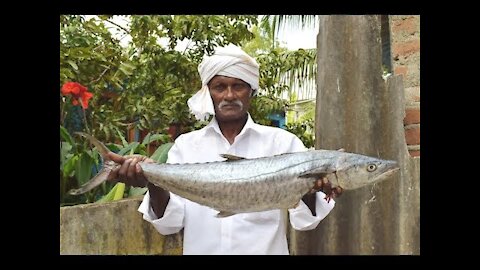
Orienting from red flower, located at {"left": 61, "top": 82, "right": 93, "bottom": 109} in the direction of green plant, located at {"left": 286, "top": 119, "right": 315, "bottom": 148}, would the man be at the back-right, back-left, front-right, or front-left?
front-right

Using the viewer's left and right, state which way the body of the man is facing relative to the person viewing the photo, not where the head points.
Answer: facing the viewer

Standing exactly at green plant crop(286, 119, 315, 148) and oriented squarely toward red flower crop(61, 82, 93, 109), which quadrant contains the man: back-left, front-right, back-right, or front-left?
front-left

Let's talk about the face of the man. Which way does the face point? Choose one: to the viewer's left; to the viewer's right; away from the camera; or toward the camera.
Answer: toward the camera

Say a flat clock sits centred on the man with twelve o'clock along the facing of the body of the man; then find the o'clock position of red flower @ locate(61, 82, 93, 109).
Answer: The red flower is roughly at 4 o'clock from the man.
